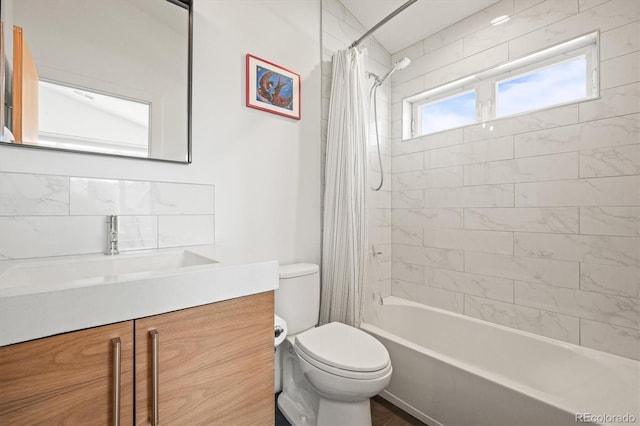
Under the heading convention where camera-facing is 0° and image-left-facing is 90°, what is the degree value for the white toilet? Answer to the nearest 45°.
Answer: approximately 315°

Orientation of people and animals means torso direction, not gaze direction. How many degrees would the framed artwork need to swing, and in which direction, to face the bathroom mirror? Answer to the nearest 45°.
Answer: approximately 90° to its right

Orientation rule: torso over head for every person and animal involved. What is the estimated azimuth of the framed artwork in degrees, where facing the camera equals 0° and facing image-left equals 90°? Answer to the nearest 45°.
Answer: approximately 315°
